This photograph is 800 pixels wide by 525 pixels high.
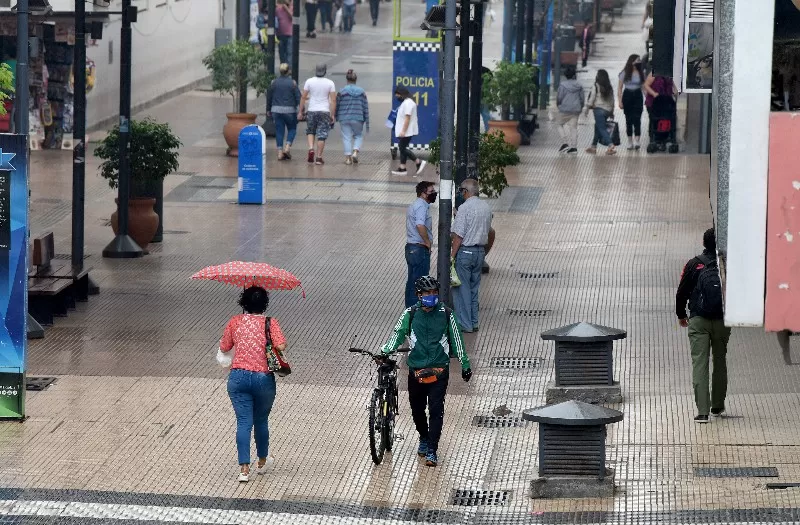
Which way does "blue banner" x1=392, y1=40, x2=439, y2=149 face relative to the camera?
toward the camera

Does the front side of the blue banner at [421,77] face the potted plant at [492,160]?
yes

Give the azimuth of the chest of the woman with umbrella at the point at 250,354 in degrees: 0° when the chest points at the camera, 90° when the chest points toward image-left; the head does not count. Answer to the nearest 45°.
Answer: approximately 180°

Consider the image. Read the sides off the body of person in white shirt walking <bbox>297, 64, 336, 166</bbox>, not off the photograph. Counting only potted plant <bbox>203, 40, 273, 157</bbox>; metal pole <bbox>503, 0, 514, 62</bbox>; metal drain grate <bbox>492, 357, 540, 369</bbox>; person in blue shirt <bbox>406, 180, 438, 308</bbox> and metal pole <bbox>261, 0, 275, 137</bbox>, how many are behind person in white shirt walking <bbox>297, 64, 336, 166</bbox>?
2

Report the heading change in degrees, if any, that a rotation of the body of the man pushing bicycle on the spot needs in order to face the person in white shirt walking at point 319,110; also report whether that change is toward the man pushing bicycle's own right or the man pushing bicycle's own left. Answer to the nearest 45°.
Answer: approximately 180°

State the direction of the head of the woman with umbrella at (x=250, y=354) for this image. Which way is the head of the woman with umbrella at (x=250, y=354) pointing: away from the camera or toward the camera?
away from the camera

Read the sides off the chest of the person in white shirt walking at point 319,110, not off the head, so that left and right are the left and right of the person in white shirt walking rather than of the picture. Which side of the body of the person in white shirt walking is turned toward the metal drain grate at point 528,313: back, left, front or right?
back

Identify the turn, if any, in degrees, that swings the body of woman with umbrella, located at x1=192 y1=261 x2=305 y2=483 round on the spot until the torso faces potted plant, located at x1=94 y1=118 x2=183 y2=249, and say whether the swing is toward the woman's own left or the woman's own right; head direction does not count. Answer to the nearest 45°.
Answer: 0° — they already face it

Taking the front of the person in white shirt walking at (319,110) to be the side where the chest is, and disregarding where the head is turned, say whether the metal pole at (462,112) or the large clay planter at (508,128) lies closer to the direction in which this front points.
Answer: the large clay planter

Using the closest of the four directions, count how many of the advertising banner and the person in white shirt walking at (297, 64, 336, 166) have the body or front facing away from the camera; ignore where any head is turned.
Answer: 1

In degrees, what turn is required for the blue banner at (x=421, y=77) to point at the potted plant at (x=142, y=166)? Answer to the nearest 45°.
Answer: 0° — it already faces it

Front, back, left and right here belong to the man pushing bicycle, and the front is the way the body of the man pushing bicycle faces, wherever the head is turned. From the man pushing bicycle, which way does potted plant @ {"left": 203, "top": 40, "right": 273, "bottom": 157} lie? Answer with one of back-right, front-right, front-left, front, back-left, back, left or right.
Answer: back

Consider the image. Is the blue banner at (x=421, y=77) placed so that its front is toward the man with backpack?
yes

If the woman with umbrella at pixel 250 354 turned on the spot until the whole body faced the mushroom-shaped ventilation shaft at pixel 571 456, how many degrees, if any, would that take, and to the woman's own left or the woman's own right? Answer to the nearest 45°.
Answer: approximately 90° to the woman's own right

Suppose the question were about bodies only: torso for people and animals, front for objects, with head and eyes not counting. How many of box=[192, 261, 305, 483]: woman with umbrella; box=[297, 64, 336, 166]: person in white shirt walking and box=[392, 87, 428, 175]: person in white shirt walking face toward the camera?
0

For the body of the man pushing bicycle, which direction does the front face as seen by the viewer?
toward the camera

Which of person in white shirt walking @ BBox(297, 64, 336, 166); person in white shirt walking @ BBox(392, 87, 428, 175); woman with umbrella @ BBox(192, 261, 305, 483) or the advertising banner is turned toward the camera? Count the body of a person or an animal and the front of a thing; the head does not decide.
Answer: the advertising banner
